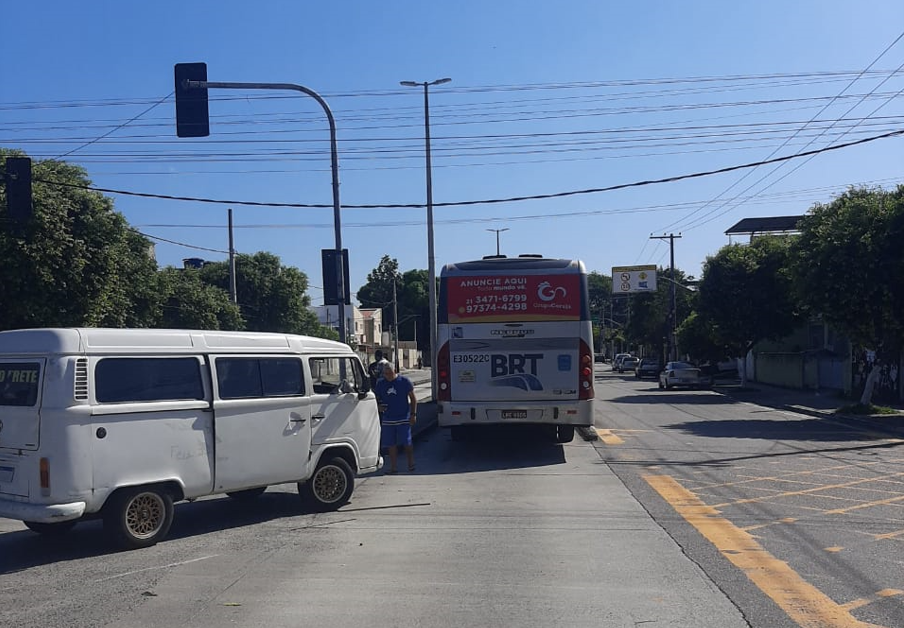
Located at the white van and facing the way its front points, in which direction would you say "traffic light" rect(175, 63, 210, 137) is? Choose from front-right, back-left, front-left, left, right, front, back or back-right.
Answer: front-left

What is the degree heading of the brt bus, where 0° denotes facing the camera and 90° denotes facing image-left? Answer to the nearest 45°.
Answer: approximately 180°

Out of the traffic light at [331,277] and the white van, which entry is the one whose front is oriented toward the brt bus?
the white van

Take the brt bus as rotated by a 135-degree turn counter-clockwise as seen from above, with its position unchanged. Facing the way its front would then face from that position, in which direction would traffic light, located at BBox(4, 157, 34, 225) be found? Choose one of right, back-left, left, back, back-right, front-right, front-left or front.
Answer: front-right

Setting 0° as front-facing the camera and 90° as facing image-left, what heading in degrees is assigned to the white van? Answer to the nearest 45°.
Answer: approximately 225°

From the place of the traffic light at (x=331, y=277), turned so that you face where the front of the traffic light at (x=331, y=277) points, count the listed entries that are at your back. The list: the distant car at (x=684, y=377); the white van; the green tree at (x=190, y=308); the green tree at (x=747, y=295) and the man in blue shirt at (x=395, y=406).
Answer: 2

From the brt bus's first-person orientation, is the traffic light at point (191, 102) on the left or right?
on its left

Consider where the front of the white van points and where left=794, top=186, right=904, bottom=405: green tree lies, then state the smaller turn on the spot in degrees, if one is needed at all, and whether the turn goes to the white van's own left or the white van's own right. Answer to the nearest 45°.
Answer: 0° — it already faces it
